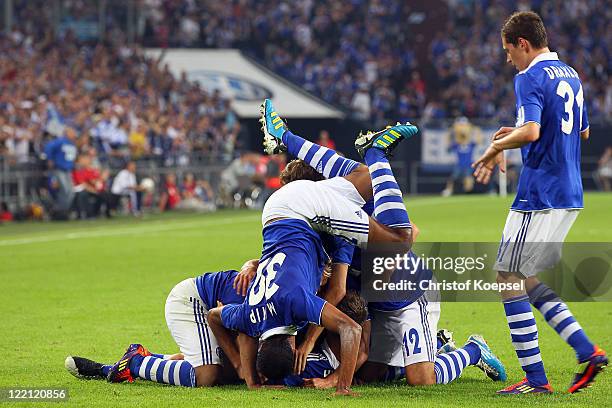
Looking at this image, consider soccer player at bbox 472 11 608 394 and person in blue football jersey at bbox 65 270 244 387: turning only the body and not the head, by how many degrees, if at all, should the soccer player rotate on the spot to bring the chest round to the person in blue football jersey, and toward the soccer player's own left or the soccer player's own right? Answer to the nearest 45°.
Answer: approximately 45° to the soccer player's own left

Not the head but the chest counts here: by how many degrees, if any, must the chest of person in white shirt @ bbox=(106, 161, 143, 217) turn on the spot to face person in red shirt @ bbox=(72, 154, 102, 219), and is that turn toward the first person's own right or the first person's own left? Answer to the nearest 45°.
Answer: approximately 135° to the first person's own right

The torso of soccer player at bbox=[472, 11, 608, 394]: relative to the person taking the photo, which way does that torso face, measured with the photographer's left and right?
facing away from the viewer and to the left of the viewer

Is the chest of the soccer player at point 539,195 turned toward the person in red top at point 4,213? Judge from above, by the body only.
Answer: yes

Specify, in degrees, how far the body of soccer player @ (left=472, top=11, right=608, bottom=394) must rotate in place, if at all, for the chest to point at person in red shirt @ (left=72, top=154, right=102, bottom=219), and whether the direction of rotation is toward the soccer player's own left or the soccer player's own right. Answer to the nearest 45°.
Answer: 0° — they already face them
